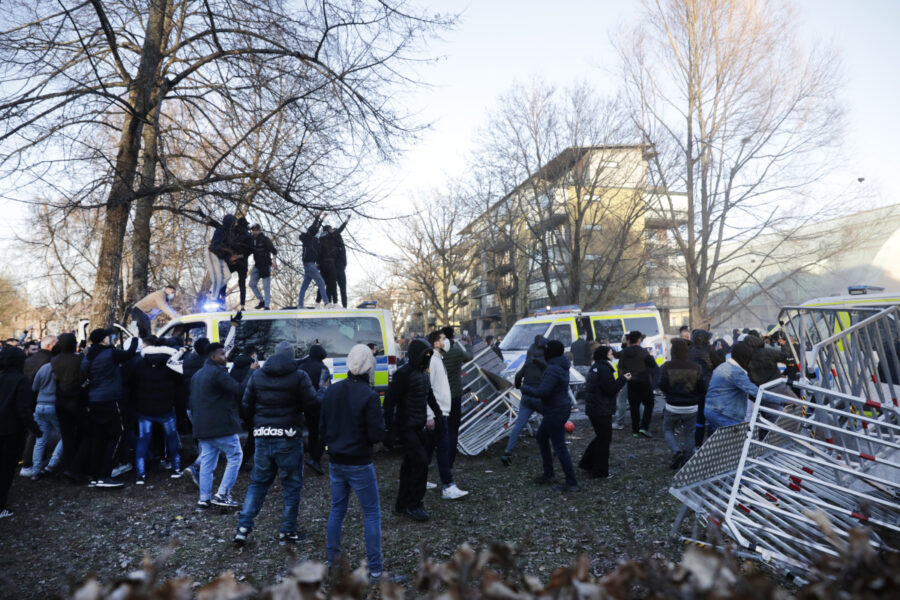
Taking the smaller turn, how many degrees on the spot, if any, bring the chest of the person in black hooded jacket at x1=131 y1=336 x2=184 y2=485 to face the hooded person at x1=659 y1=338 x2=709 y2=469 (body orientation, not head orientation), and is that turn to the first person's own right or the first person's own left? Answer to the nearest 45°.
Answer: approximately 135° to the first person's own right

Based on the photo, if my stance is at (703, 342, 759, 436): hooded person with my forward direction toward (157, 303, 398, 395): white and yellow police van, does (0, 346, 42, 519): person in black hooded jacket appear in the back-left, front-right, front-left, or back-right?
front-left

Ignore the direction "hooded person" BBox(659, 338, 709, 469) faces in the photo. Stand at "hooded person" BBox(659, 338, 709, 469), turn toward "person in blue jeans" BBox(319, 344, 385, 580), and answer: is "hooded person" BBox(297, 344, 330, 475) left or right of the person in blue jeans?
right

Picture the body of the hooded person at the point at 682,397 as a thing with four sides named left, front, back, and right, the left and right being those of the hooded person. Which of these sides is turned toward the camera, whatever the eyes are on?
back

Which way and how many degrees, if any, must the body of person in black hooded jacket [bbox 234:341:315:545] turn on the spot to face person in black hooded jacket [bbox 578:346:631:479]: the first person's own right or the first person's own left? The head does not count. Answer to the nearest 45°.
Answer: approximately 90° to the first person's own right

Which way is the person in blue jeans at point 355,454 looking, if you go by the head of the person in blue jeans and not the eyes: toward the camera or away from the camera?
away from the camera

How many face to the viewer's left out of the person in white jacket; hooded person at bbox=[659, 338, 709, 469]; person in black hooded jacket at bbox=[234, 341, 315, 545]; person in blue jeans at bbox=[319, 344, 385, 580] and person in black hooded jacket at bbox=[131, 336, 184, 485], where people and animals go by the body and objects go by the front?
0

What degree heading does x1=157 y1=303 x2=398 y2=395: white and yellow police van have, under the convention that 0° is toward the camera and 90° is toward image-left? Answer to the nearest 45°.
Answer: approximately 90°

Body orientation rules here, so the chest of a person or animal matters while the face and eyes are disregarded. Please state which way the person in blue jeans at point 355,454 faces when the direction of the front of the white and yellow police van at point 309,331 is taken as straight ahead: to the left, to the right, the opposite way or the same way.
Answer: to the right

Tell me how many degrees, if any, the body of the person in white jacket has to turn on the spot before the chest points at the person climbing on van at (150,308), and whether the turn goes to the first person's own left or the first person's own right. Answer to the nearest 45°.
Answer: approximately 135° to the first person's own left

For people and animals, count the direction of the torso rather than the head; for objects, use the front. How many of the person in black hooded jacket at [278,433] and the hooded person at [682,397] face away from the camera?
2

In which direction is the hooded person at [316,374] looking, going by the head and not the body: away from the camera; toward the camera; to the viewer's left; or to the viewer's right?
away from the camera

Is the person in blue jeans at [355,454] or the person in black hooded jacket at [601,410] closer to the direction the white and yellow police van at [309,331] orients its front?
the person in blue jeans
